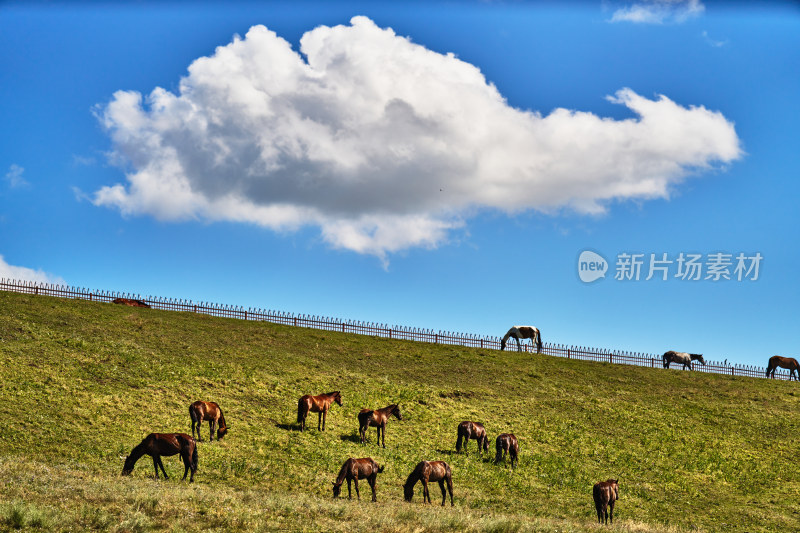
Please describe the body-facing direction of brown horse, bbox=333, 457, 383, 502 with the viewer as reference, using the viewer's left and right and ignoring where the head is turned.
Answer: facing to the left of the viewer

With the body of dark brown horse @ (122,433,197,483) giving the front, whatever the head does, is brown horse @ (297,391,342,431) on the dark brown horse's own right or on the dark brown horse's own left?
on the dark brown horse's own right

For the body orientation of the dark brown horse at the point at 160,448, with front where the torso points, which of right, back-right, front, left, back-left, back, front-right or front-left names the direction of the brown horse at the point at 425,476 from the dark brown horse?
back

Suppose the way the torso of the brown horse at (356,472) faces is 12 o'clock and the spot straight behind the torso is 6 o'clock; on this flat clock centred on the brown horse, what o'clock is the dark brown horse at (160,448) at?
The dark brown horse is roughly at 12 o'clock from the brown horse.

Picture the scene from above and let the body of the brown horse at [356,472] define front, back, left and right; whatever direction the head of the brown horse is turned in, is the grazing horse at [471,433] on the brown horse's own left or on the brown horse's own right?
on the brown horse's own right

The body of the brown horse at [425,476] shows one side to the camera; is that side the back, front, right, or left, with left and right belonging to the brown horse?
left

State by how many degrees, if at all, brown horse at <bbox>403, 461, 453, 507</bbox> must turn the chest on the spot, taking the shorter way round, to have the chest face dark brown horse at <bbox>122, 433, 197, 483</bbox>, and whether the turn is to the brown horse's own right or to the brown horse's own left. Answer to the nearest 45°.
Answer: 0° — it already faces it

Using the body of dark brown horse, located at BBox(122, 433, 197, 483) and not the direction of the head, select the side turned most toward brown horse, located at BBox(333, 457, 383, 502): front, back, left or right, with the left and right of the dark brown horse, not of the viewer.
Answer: back

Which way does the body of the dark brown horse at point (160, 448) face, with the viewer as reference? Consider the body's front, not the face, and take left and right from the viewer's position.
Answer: facing to the left of the viewer

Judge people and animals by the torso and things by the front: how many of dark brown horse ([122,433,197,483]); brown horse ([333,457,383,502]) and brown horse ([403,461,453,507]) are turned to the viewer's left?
3

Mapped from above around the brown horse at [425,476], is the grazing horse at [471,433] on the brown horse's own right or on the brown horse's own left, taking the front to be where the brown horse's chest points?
on the brown horse's own right

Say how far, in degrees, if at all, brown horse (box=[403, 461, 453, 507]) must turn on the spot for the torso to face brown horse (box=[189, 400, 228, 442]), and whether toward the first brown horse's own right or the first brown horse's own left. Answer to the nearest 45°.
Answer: approximately 45° to the first brown horse's own right

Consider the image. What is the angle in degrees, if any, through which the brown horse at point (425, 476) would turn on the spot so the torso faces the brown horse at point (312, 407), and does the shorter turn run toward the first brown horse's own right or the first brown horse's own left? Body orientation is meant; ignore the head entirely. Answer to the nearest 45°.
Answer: approximately 45° to the first brown horse's own right
